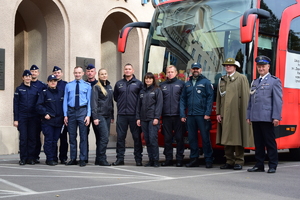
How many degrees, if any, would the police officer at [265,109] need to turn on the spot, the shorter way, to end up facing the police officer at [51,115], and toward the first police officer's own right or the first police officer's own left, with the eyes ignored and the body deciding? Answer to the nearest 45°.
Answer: approximately 45° to the first police officer's own right

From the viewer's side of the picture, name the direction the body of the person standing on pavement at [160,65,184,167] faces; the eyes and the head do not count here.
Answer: toward the camera

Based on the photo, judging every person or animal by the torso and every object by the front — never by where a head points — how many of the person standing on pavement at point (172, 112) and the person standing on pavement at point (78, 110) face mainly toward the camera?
2

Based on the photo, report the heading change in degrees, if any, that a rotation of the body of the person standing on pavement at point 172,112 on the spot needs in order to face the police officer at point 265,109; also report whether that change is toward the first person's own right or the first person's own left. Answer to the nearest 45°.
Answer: approximately 45° to the first person's own left

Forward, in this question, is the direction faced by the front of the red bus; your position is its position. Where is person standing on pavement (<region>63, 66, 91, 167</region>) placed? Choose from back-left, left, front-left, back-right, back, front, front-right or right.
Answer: front-right

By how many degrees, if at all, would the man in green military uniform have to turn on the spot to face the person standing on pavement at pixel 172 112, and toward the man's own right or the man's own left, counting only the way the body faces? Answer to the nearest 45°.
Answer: approximately 45° to the man's own right

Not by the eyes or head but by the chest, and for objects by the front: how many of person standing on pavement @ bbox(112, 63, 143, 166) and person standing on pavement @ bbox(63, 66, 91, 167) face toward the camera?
2

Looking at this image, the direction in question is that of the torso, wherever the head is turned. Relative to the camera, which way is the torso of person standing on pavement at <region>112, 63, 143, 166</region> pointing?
toward the camera

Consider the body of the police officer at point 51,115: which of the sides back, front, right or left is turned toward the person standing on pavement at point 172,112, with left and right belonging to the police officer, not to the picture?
left

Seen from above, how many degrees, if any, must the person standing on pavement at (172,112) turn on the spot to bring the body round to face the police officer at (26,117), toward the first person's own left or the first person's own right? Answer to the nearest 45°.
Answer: approximately 90° to the first person's own right

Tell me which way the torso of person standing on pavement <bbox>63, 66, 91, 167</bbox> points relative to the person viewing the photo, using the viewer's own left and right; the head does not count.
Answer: facing the viewer

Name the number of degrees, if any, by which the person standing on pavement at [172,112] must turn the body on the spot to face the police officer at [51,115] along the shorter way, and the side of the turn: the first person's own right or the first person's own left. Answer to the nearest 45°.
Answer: approximately 90° to the first person's own right

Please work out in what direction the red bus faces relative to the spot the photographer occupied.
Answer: facing the viewer and to the left of the viewer

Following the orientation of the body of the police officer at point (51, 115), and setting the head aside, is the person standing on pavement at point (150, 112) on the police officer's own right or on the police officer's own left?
on the police officer's own left

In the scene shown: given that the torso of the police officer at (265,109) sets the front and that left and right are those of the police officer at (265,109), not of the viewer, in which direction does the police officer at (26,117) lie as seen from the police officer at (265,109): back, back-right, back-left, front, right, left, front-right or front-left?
front-right
